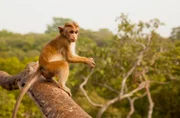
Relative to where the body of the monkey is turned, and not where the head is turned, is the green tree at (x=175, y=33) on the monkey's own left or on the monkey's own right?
on the monkey's own left

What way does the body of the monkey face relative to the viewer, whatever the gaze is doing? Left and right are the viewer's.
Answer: facing to the right of the viewer
